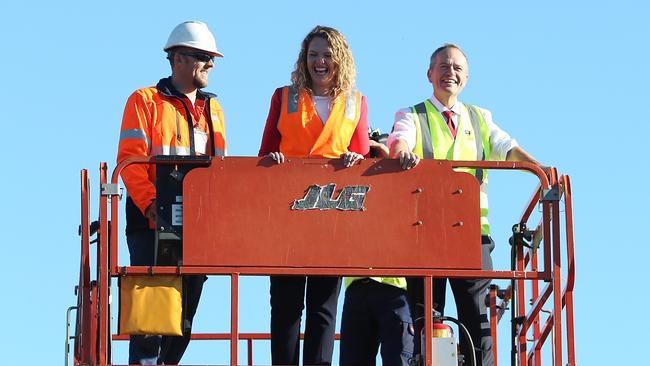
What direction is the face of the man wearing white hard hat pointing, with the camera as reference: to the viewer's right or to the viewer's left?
to the viewer's right

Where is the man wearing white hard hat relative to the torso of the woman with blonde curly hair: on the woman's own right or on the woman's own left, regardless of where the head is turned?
on the woman's own right

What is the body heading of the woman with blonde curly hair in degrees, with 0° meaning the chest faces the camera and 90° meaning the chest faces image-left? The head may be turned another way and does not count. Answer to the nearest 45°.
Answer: approximately 0°

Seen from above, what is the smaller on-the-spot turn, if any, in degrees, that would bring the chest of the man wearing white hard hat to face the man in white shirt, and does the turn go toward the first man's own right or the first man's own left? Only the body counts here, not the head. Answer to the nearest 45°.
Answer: approximately 45° to the first man's own left

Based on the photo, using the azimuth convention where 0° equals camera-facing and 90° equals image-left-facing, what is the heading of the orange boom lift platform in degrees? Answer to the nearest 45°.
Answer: approximately 0°

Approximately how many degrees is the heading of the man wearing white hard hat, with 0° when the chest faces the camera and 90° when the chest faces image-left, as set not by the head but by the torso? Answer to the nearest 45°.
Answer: approximately 315°

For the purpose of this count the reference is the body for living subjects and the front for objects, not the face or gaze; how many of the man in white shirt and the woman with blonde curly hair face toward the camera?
2
